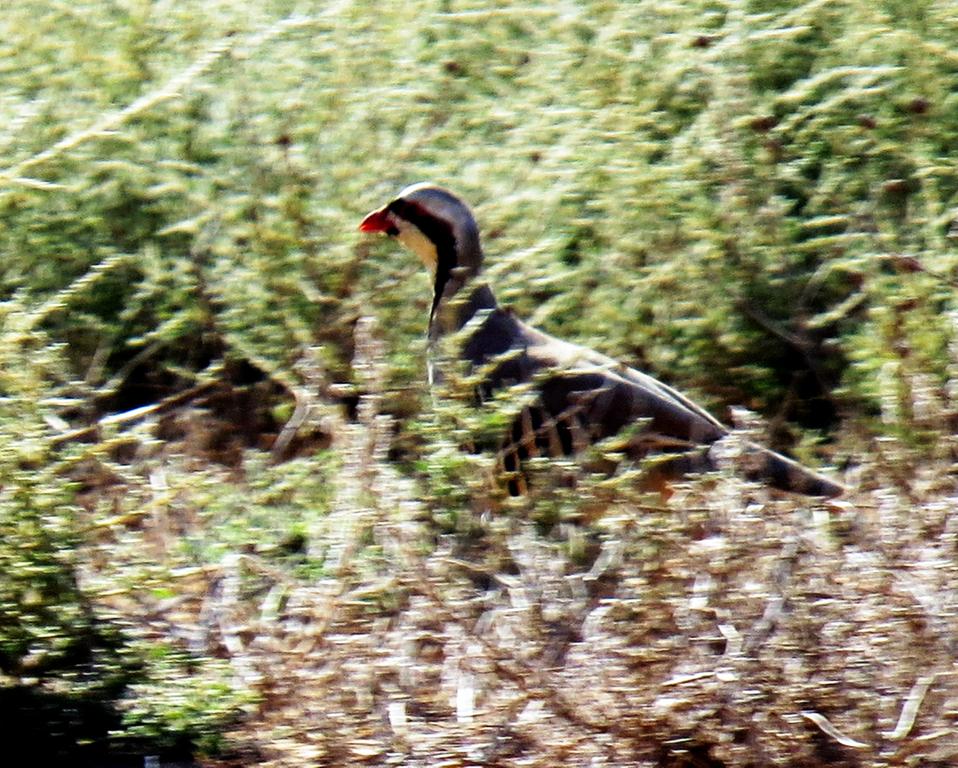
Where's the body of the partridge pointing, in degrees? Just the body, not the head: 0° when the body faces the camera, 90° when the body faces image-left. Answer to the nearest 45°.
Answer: approximately 90°
